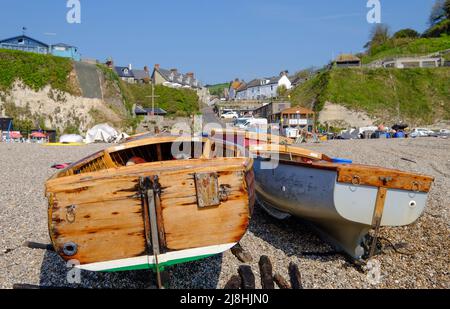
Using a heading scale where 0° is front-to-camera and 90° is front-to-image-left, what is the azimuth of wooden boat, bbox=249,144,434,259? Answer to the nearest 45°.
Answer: approximately 135°

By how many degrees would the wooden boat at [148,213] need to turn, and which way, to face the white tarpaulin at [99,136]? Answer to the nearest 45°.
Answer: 0° — it already faces it

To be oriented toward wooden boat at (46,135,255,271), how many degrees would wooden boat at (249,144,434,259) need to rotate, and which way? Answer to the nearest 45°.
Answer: approximately 90° to its left

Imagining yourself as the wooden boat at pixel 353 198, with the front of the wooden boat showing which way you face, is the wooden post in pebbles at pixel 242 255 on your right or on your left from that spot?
on your left

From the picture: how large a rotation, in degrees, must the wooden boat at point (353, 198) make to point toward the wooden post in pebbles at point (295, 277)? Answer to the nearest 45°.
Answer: approximately 90° to its left

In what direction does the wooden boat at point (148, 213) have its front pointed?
away from the camera

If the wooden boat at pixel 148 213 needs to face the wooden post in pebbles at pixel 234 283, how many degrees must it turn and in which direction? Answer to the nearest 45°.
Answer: approximately 180°

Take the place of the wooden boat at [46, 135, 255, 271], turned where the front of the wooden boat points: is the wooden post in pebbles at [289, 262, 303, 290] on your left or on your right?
on your right
